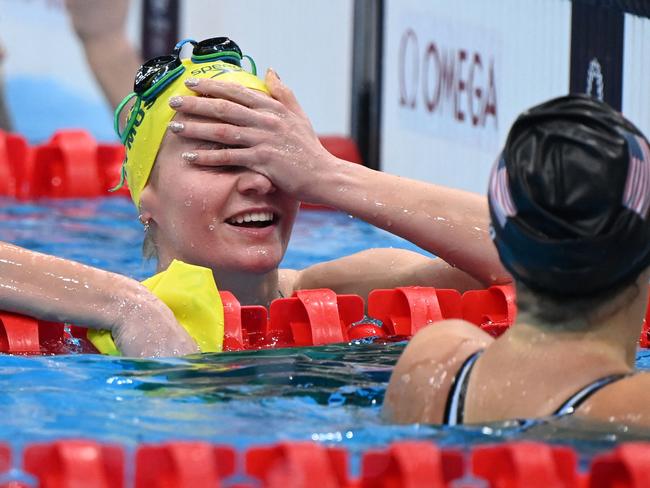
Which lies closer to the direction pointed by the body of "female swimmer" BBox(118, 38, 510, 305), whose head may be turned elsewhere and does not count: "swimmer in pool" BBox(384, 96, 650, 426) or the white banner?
the swimmer in pool

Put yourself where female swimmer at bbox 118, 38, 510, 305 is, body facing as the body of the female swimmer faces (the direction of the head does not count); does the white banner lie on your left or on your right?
on your left

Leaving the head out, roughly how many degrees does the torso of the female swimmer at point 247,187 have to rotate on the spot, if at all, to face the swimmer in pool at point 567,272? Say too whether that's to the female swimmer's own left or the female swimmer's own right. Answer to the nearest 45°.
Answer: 0° — they already face them

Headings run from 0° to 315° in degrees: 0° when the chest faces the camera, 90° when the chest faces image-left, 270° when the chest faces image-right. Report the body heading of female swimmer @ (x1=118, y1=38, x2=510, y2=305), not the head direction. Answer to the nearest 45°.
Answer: approximately 315°

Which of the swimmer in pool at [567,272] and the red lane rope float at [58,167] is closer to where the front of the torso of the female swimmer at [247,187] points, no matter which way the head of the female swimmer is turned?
the swimmer in pool
